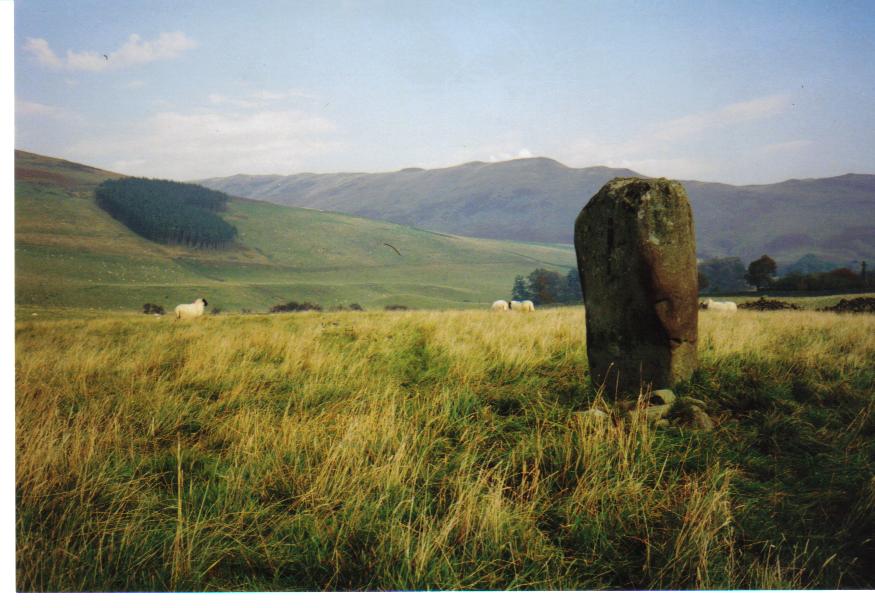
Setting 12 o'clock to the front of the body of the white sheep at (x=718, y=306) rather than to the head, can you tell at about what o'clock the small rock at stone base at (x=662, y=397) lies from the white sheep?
The small rock at stone base is roughly at 9 o'clock from the white sheep.

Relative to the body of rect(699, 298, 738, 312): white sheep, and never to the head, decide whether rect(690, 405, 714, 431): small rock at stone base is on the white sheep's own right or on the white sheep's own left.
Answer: on the white sheep's own left

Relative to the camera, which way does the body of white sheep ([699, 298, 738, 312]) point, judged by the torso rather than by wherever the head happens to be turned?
to the viewer's left

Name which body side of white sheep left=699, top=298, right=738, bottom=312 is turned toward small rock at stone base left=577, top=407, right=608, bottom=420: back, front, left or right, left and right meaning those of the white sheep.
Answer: left

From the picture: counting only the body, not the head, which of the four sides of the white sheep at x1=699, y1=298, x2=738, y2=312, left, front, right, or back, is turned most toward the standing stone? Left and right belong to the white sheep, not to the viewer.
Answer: left
